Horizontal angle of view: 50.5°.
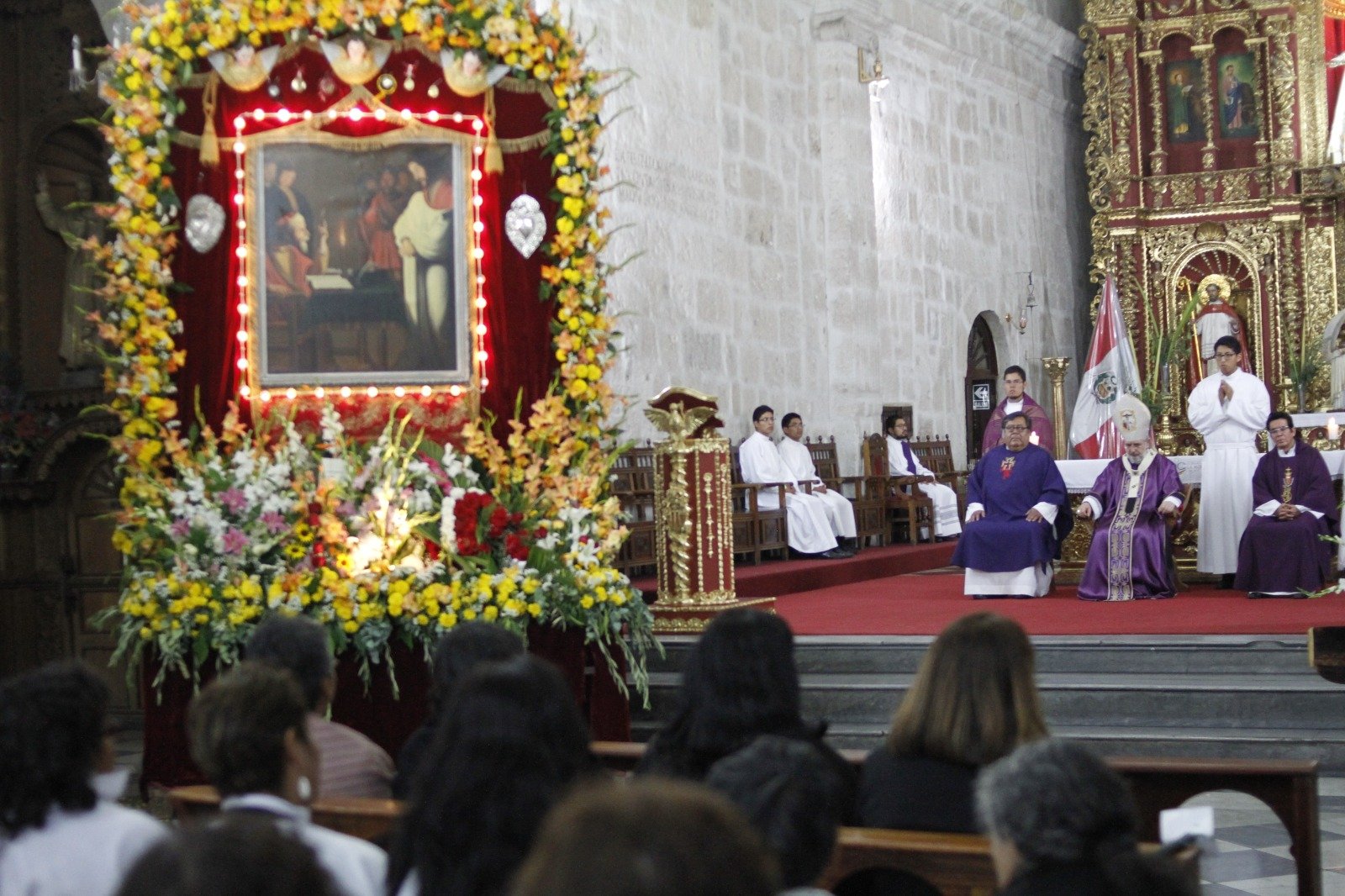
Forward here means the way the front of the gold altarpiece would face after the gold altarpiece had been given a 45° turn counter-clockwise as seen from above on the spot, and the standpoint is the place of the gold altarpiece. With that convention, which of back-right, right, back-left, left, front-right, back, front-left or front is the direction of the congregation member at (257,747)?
front-right

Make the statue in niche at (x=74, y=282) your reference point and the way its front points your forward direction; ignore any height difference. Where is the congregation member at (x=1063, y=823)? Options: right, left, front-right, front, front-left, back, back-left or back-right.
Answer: front

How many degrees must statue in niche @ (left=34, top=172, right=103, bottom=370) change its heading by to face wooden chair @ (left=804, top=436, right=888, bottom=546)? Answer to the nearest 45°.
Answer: approximately 90° to its left

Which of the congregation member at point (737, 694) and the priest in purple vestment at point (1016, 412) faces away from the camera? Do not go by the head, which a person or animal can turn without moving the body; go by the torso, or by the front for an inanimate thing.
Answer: the congregation member

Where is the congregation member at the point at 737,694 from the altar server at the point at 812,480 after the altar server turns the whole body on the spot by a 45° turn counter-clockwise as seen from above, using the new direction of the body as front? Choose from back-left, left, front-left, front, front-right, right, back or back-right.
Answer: right

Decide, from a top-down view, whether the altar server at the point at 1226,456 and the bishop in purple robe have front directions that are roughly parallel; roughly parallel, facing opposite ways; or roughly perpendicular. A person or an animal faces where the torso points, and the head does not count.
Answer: roughly parallel

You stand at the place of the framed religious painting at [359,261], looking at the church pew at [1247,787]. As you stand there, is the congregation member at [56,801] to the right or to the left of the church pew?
right

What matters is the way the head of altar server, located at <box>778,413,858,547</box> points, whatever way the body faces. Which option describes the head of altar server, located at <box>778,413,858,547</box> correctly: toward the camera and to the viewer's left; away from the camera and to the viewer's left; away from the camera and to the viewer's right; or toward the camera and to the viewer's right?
toward the camera and to the viewer's right

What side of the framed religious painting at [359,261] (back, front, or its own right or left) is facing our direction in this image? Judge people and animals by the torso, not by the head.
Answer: front

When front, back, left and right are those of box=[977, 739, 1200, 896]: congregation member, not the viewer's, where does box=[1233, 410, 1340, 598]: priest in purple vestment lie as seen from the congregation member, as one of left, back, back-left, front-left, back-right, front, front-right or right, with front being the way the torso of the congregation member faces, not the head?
front-right

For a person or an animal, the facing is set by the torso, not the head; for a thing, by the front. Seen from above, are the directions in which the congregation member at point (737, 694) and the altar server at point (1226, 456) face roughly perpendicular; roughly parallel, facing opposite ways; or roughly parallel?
roughly parallel, facing opposite ways

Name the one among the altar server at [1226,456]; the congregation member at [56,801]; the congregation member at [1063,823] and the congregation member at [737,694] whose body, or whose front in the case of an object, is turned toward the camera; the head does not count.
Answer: the altar server

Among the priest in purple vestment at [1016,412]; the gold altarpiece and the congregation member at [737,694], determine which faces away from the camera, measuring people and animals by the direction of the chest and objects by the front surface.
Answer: the congregation member

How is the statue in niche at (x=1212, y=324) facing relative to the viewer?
toward the camera

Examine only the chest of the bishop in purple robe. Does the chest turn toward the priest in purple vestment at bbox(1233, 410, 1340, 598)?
no

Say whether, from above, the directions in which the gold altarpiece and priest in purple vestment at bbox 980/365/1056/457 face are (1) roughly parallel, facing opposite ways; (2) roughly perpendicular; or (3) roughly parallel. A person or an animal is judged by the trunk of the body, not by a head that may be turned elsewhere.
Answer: roughly parallel

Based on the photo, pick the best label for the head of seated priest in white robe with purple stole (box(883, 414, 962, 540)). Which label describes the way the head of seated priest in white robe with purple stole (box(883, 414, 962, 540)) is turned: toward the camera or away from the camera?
toward the camera

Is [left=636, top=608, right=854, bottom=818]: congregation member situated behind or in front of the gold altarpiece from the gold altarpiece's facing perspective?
in front

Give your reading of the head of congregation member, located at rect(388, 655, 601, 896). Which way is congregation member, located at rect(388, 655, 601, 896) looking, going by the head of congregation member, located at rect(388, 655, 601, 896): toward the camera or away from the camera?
away from the camera
